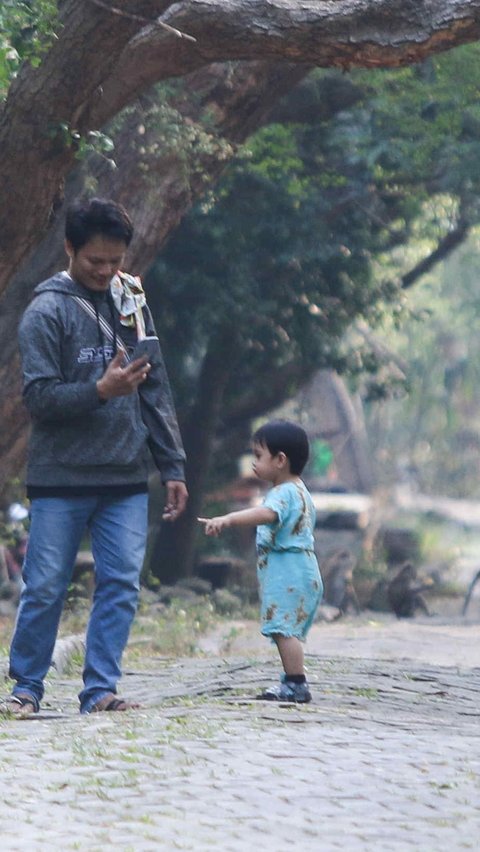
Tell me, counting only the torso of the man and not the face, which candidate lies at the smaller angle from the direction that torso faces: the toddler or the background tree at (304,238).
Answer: the toddler

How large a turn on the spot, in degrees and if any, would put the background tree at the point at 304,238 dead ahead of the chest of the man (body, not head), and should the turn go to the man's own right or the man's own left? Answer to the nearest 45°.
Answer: approximately 135° to the man's own left

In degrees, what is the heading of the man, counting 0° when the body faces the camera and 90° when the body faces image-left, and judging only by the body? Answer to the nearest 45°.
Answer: approximately 315°

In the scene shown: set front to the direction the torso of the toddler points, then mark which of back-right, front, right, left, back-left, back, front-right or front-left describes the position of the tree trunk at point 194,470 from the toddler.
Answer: right

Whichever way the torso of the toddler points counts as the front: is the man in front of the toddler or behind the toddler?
in front

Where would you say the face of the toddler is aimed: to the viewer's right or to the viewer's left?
to the viewer's left

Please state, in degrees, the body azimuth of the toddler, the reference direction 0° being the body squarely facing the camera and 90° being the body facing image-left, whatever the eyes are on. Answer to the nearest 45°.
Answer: approximately 90°

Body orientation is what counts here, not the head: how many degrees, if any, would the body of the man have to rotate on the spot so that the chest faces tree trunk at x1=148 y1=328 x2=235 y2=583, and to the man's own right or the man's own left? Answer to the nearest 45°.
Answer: approximately 135° to the man's own left

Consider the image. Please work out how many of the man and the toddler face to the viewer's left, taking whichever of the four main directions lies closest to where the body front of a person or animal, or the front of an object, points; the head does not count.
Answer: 1

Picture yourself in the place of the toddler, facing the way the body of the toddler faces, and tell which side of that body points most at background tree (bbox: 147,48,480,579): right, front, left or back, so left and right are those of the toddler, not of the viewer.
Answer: right
